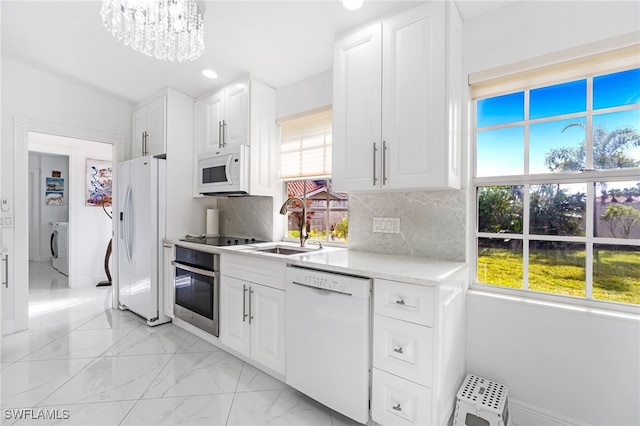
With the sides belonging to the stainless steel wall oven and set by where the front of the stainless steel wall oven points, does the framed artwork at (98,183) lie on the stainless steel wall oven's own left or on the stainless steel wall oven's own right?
on the stainless steel wall oven's own right

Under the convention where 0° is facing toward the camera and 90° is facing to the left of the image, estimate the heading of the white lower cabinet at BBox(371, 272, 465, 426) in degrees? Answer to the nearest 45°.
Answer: approximately 45°

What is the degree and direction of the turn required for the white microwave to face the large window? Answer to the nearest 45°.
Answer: approximately 90° to its left

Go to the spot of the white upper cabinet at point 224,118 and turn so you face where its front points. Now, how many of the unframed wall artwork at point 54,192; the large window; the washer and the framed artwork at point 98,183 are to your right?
3

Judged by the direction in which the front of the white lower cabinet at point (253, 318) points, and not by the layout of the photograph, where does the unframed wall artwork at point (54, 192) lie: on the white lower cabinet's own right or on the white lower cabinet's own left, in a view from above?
on the white lower cabinet's own right

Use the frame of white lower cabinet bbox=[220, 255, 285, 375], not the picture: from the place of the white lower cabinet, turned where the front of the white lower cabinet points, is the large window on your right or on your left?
on your left

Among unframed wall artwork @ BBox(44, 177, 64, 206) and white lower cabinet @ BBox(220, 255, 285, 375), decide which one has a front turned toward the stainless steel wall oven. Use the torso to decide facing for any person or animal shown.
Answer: the unframed wall artwork

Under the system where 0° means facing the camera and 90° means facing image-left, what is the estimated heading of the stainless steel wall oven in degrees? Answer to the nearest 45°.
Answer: approximately 45°
